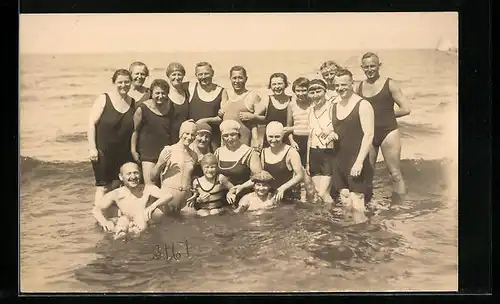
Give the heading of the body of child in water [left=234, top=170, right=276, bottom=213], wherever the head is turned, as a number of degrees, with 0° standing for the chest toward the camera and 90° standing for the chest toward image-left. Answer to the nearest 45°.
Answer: approximately 0°
